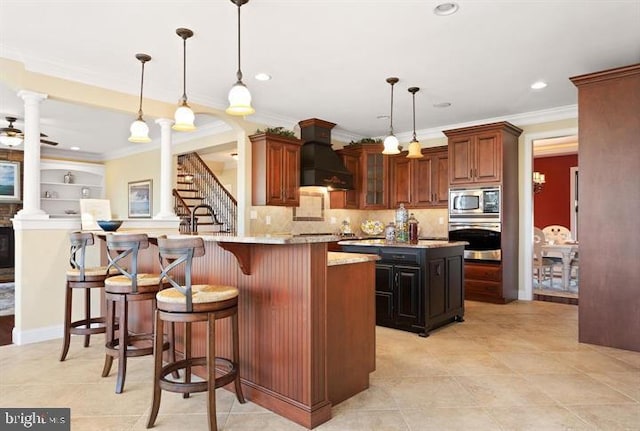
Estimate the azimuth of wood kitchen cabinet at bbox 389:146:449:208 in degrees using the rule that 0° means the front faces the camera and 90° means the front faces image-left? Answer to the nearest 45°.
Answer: approximately 45°

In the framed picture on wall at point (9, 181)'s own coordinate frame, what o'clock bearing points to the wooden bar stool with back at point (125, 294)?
The wooden bar stool with back is roughly at 12 o'clock from the framed picture on wall.

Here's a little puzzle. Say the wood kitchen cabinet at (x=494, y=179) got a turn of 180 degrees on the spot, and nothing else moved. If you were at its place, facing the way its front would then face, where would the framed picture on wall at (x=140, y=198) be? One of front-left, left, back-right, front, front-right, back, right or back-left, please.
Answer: back-left

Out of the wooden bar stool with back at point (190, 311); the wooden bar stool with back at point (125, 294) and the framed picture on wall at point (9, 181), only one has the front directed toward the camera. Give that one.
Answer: the framed picture on wall

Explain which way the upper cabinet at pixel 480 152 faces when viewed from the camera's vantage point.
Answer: facing the viewer and to the left of the viewer

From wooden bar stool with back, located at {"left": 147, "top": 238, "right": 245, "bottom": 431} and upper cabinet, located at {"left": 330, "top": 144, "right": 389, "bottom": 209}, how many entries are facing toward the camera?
1

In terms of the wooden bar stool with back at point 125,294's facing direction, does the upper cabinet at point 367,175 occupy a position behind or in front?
in front

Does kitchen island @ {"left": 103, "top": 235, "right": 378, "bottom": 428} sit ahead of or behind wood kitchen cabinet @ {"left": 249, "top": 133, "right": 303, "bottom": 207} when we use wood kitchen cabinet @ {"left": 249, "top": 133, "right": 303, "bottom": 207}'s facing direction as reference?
ahead

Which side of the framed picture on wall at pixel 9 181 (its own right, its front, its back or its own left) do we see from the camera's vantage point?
front

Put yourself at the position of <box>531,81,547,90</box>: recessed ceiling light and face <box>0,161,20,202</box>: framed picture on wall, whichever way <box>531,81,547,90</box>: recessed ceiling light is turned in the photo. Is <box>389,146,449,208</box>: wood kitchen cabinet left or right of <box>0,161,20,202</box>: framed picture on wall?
right

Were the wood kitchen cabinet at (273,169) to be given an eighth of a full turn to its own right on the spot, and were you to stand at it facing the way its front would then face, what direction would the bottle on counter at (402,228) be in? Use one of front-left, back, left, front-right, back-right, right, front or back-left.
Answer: front-left

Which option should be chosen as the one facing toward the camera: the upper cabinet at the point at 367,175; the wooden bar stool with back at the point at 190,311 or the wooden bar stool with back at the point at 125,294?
the upper cabinet

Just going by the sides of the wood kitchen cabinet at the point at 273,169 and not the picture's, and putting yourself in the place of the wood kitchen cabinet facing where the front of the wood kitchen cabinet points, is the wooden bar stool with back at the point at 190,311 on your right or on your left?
on your right

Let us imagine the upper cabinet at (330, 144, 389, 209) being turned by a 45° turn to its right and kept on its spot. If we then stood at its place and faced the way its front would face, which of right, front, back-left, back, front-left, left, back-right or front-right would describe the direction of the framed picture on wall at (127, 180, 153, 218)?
front-right

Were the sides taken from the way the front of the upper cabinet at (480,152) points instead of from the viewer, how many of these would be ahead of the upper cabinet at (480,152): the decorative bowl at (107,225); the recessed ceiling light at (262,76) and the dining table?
2
